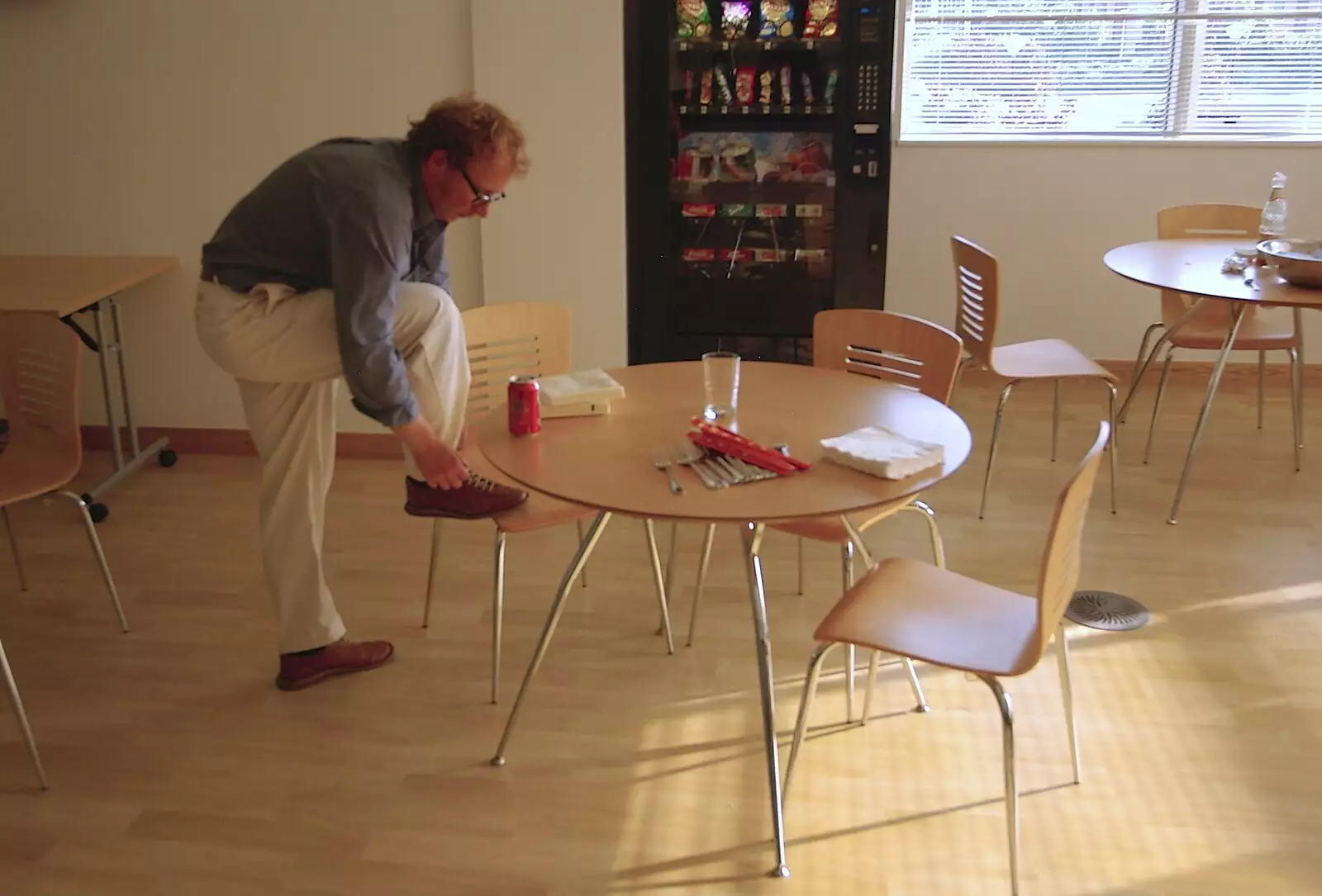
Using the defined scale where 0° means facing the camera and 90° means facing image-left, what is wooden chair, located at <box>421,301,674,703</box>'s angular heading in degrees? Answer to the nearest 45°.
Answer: approximately 315°

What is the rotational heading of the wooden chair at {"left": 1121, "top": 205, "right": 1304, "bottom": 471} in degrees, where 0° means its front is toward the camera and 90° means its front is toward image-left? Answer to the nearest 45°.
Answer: approximately 0°

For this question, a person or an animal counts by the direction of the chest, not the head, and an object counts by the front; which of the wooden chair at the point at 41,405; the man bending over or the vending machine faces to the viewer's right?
the man bending over

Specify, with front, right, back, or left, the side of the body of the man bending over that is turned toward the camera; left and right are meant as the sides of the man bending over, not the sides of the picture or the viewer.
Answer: right

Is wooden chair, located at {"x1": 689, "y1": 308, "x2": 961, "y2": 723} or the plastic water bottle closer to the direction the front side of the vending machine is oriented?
the wooden chair

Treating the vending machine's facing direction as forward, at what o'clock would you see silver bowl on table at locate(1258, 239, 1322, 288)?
The silver bowl on table is roughly at 10 o'clock from the vending machine.

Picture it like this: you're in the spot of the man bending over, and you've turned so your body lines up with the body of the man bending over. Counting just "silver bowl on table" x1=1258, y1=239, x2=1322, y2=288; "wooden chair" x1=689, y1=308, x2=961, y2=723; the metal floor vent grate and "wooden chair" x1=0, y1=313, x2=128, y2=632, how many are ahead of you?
3

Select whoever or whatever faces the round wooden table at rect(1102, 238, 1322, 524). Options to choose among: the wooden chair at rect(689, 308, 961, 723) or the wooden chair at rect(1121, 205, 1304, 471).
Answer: the wooden chair at rect(1121, 205, 1304, 471)

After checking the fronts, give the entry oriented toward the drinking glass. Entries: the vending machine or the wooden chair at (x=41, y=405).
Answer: the vending machine

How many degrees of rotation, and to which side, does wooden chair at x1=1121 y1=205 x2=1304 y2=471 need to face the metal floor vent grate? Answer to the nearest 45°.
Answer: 0° — it already faces it
